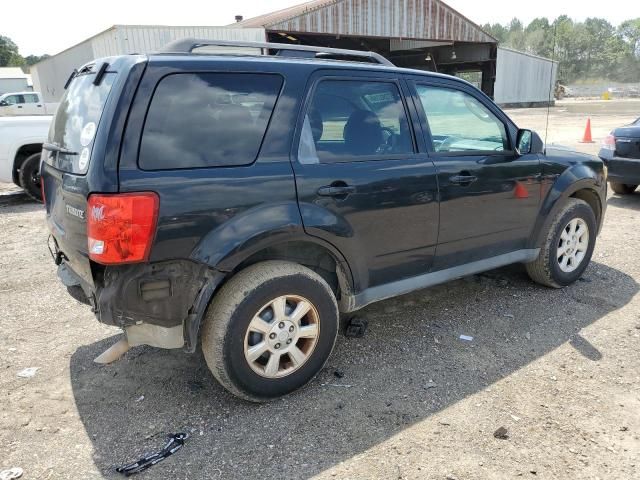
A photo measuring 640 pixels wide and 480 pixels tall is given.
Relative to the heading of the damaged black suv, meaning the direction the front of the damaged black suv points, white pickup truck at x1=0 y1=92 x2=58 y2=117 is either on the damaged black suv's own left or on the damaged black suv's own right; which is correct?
on the damaged black suv's own left

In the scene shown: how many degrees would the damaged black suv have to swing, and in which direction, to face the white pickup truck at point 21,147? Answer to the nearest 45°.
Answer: approximately 90° to its left

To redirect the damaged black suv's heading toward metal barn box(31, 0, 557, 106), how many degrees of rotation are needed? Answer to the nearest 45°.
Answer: approximately 45° to its left

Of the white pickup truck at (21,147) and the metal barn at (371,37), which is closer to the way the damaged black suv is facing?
the metal barn

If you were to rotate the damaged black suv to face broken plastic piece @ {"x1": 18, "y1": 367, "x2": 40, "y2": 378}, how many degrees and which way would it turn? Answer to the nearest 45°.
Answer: approximately 135° to its left

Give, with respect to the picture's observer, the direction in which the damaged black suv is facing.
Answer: facing away from the viewer and to the right of the viewer
